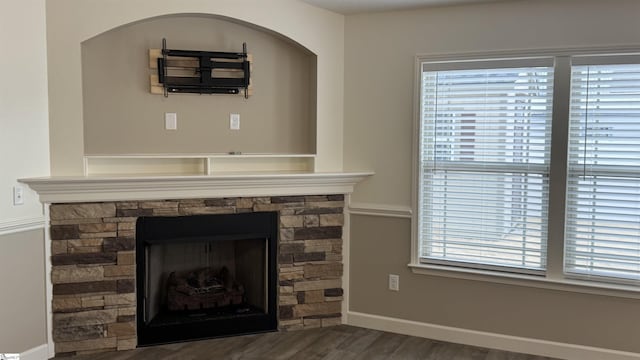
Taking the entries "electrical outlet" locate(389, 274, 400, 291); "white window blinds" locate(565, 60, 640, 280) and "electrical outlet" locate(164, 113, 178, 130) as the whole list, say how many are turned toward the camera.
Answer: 3

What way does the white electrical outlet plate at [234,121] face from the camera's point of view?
toward the camera

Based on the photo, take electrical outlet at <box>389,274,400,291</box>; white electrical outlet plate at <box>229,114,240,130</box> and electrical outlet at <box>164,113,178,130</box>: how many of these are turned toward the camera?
3

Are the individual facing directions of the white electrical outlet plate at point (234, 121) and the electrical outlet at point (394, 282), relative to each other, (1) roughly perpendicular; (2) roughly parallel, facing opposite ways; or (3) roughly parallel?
roughly parallel

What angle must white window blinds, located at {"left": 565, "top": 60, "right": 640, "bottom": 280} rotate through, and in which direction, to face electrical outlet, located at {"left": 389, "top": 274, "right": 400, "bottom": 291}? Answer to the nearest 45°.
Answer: approximately 90° to its right

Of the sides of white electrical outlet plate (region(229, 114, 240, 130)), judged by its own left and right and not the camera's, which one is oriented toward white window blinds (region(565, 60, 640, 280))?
left

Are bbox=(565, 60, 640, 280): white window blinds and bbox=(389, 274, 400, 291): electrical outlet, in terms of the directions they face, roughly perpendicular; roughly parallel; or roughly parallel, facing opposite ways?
roughly parallel

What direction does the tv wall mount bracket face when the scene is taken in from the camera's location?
facing the viewer

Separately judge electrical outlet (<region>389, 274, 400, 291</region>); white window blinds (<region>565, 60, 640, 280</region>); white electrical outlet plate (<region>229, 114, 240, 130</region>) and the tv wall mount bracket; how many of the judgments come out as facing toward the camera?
4
